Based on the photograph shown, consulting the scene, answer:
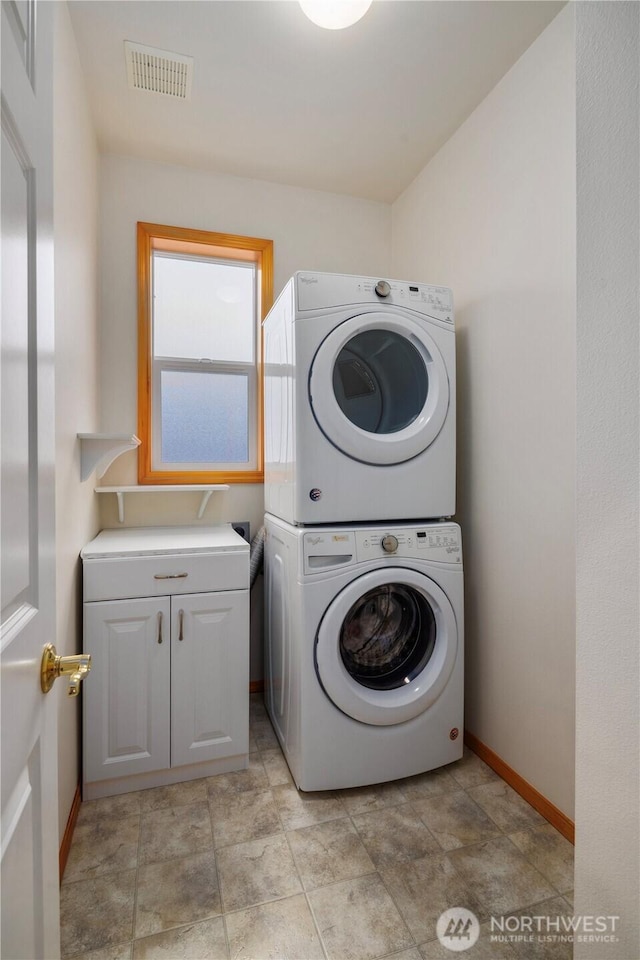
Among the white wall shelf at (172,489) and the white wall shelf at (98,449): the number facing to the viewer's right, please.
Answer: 1

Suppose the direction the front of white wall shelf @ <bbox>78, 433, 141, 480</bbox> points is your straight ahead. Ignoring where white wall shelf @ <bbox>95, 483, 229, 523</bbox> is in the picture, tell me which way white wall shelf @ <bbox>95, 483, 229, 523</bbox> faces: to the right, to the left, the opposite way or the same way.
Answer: to the right

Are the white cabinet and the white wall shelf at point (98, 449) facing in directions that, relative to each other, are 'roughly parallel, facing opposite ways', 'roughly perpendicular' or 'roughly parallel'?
roughly perpendicular

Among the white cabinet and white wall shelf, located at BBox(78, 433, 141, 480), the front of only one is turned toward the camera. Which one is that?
the white cabinet

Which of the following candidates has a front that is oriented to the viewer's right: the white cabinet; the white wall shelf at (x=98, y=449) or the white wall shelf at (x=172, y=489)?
the white wall shelf at (x=98, y=449)

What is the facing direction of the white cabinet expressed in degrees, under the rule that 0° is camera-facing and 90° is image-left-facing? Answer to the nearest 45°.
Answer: approximately 0°

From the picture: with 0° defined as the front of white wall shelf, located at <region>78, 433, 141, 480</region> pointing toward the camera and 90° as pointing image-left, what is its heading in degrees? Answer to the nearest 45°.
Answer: approximately 270°

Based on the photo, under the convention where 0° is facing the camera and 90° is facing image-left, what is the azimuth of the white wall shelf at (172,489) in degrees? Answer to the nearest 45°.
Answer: approximately 0°

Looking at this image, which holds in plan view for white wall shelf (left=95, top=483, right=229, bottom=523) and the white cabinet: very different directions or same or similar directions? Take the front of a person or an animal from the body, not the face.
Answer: same or similar directions

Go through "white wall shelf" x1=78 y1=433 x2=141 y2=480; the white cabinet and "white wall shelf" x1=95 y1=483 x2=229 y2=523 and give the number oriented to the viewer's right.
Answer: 1

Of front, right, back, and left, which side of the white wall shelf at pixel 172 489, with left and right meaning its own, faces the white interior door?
front

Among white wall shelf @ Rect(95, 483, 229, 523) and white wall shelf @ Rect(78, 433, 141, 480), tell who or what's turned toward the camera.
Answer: white wall shelf @ Rect(95, 483, 229, 523)
